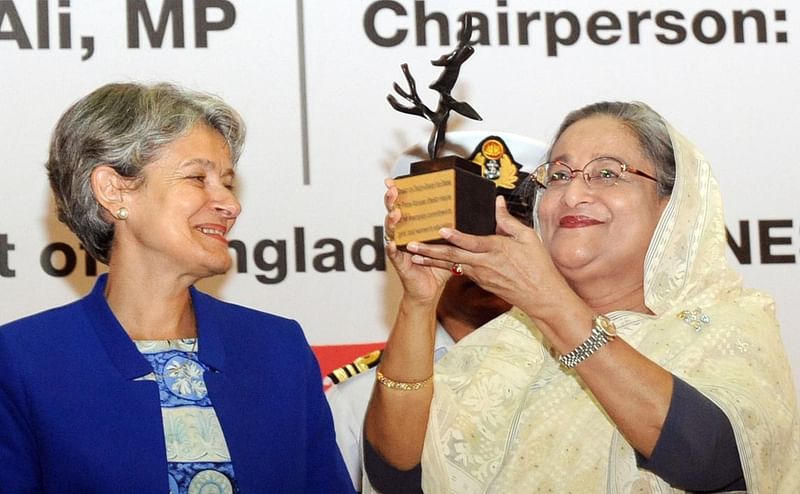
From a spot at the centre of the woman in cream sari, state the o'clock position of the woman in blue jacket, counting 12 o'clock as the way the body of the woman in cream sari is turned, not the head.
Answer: The woman in blue jacket is roughly at 1 o'clock from the woman in cream sari.

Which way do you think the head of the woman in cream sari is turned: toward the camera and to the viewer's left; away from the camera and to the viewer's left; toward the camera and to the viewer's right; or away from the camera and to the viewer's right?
toward the camera and to the viewer's left

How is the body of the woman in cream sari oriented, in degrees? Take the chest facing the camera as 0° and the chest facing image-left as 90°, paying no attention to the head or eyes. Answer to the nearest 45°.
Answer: approximately 45°
